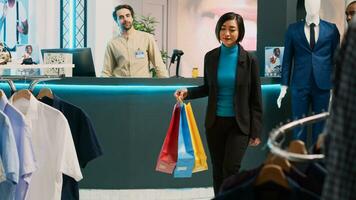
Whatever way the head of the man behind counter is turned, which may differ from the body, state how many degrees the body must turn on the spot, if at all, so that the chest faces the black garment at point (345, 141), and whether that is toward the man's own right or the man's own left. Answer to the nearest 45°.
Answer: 0° — they already face it

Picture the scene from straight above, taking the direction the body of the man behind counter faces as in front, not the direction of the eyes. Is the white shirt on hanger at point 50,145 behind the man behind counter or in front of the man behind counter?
in front

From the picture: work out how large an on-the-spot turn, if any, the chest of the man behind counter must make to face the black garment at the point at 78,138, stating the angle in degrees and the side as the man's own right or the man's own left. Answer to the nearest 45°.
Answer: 0° — they already face it

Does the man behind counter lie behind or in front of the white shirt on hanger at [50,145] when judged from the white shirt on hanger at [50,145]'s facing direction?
behind

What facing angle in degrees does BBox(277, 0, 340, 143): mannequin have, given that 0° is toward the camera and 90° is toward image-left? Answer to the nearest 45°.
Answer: approximately 0°

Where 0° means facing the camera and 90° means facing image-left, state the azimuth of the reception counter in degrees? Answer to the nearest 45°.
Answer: approximately 0°

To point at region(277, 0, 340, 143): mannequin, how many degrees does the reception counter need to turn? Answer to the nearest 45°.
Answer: approximately 90° to its left

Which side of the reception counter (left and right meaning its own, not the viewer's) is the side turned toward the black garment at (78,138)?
front

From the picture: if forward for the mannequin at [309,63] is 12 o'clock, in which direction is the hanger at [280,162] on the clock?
The hanger is roughly at 12 o'clock from the mannequin.

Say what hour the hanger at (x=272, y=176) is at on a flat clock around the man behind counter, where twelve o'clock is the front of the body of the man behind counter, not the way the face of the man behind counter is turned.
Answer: The hanger is roughly at 12 o'clock from the man behind counter.

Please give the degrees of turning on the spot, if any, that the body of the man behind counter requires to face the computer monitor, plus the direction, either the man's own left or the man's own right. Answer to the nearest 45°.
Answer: approximately 90° to the man's own right
